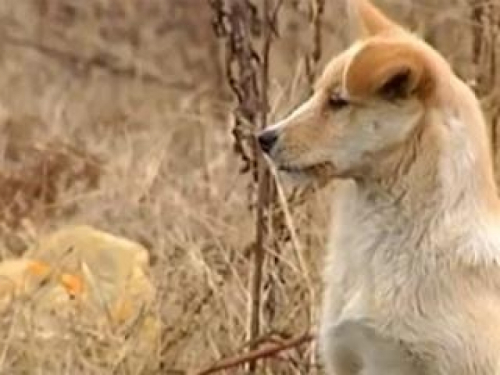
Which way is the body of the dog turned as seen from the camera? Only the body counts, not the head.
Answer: to the viewer's left

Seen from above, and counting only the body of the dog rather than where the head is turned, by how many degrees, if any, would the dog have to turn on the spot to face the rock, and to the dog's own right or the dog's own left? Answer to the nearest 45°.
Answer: approximately 45° to the dog's own right
